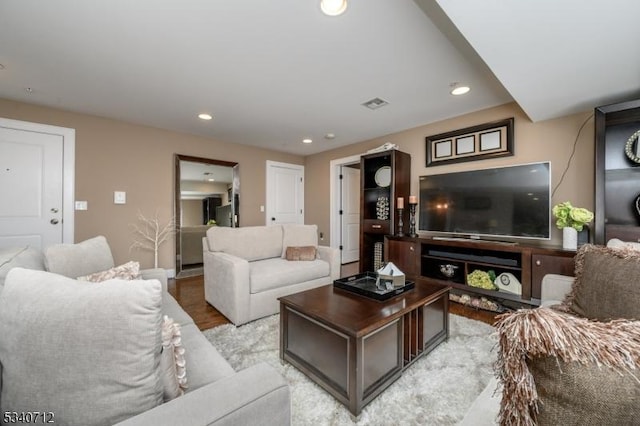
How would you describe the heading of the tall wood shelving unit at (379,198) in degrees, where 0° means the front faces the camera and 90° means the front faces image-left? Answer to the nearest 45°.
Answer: approximately 45°

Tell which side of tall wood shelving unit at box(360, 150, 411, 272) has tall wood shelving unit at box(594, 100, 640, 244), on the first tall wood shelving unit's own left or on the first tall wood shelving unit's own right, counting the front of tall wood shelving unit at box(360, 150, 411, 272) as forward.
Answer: on the first tall wood shelving unit's own left

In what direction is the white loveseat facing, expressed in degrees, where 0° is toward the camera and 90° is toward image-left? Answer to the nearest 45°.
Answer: approximately 315°

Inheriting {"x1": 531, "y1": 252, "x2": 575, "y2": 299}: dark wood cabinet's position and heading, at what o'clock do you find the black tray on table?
The black tray on table is roughly at 1 o'clock from the dark wood cabinet.

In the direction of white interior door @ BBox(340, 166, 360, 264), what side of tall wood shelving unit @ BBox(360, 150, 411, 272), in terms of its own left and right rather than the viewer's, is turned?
right

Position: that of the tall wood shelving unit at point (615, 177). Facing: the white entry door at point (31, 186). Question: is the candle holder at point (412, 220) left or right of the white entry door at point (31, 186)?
right

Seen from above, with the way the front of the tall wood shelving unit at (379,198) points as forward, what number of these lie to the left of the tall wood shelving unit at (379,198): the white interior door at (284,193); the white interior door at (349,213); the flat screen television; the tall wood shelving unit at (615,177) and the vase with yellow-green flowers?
3

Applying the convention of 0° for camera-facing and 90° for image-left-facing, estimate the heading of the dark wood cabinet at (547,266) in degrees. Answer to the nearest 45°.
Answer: approximately 0°
